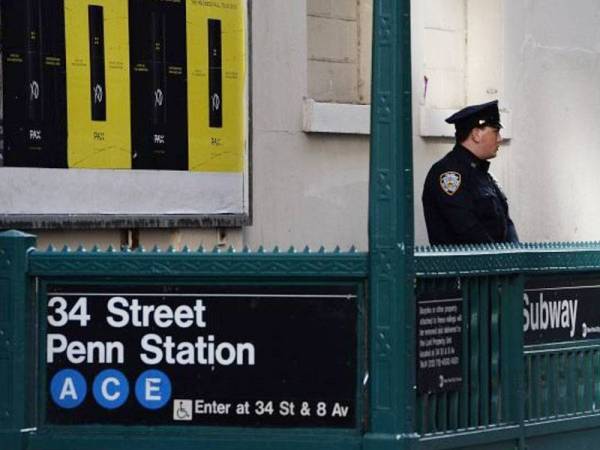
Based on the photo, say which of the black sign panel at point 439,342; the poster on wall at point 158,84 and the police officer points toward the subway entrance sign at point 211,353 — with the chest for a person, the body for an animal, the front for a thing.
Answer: the poster on wall

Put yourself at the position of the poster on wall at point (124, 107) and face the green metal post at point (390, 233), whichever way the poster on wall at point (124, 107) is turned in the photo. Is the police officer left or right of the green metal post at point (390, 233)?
left

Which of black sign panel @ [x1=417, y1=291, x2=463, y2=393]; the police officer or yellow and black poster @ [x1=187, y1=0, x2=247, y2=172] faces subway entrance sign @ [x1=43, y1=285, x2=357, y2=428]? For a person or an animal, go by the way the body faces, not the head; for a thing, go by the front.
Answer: the yellow and black poster

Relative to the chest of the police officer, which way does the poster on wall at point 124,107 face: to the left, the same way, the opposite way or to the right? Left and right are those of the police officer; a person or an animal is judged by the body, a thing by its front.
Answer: to the right

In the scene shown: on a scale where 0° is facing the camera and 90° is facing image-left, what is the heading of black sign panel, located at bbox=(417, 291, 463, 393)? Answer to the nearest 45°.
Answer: approximately 315°

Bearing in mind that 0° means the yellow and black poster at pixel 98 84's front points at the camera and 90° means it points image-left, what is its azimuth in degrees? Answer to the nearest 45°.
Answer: approximately 0°

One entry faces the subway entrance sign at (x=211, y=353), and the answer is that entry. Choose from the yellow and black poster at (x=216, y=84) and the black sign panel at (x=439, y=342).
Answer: the yellow and black poster

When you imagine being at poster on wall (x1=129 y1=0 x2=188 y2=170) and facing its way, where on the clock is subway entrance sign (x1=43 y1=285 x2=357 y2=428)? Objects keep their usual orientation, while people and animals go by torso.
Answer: The subway entrance sign is roughly at 12 o'clock from the poster on wall.

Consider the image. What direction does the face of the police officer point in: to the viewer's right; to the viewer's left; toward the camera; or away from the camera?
to the viewer's right

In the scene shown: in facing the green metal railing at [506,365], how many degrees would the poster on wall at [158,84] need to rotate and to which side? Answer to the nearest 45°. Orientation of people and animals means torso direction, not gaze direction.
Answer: approximately 45° to its left

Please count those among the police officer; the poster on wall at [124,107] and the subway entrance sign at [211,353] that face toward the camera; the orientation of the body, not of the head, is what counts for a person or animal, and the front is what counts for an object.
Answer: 2

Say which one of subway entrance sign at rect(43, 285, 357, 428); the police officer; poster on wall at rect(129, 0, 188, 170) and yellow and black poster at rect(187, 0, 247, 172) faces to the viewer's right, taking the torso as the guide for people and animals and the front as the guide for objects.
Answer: the police officer

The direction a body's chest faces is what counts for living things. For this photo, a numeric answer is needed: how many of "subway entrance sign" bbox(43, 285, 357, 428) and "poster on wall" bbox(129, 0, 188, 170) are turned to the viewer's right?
0
